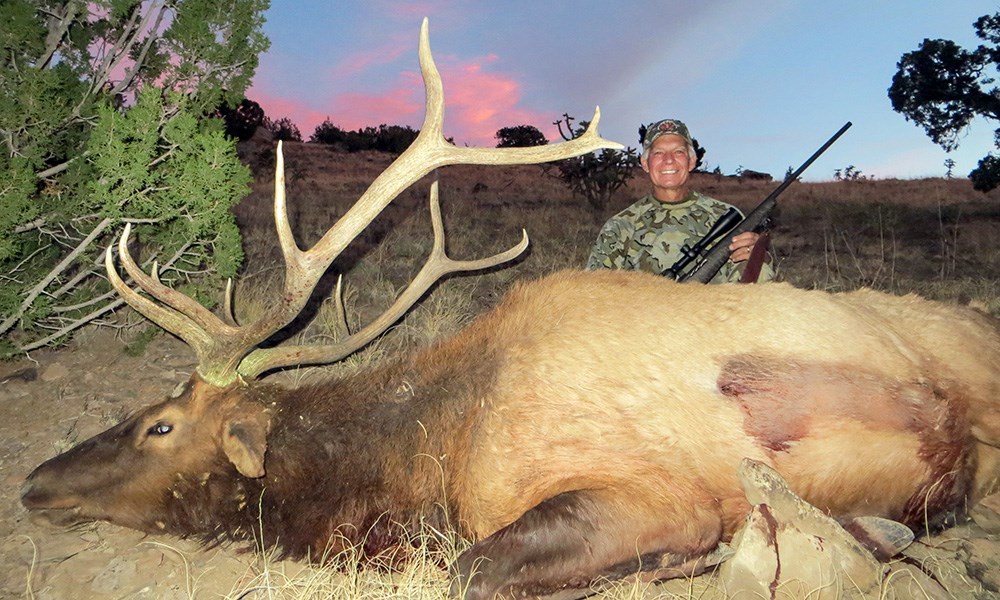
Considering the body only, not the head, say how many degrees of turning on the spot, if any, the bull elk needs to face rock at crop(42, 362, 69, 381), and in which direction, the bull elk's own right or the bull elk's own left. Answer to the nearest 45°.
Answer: approximately 45° to the bull elk's own right

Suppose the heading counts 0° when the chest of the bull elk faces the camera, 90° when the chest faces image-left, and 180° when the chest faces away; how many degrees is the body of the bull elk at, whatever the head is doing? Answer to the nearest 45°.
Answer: approximately 90°

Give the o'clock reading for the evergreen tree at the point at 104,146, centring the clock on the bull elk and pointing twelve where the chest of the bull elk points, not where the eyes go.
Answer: The evergreen tree is roughly at 1 o'clock from the bull elk.

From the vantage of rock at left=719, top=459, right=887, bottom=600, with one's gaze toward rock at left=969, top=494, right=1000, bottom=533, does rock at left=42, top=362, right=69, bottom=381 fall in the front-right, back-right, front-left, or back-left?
back-left

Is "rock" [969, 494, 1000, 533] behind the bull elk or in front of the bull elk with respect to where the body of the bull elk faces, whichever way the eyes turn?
behind

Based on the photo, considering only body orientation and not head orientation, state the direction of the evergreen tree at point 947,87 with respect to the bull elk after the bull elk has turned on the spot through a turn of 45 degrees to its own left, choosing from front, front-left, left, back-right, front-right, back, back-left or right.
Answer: back

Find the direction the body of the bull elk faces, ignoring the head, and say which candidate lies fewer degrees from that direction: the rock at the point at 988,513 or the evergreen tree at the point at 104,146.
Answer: the evergreen tree
